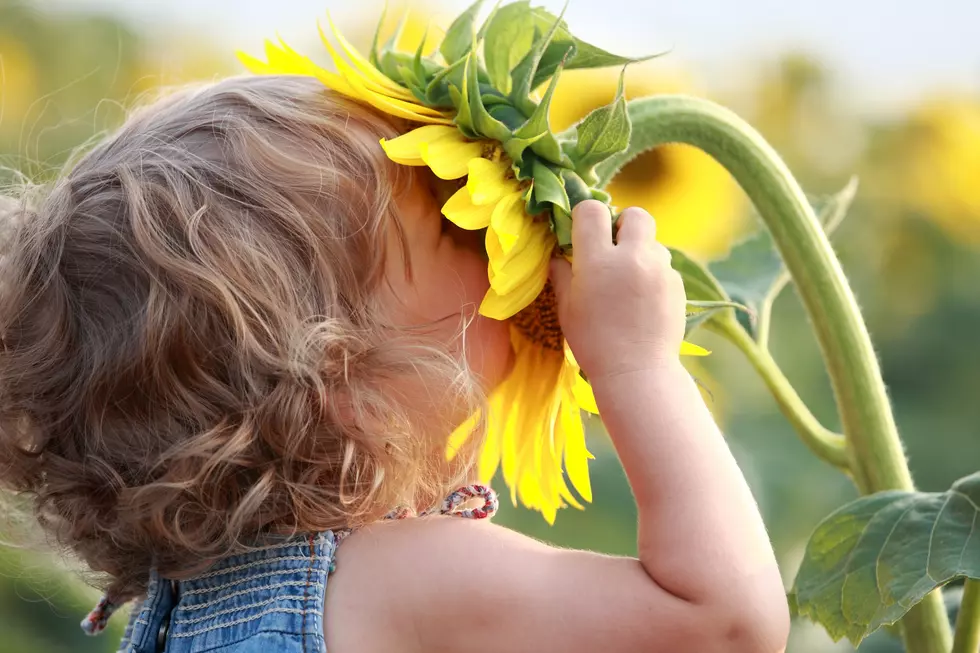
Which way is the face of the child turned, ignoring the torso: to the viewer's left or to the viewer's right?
to the viewer's right

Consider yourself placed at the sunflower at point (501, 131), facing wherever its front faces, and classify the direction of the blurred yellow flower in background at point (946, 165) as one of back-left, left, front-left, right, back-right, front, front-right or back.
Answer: back-right

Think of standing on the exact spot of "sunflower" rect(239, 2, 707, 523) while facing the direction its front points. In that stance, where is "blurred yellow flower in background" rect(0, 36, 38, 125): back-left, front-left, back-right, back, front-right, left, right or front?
front-right

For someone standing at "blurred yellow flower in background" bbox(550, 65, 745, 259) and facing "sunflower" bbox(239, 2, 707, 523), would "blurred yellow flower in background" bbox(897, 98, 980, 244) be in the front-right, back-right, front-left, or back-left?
back-left

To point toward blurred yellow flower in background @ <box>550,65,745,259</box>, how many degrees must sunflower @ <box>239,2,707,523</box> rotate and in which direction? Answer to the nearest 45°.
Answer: approximately 90° to its right

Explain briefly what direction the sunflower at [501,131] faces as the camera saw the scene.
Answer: facing to the left of the viewer
